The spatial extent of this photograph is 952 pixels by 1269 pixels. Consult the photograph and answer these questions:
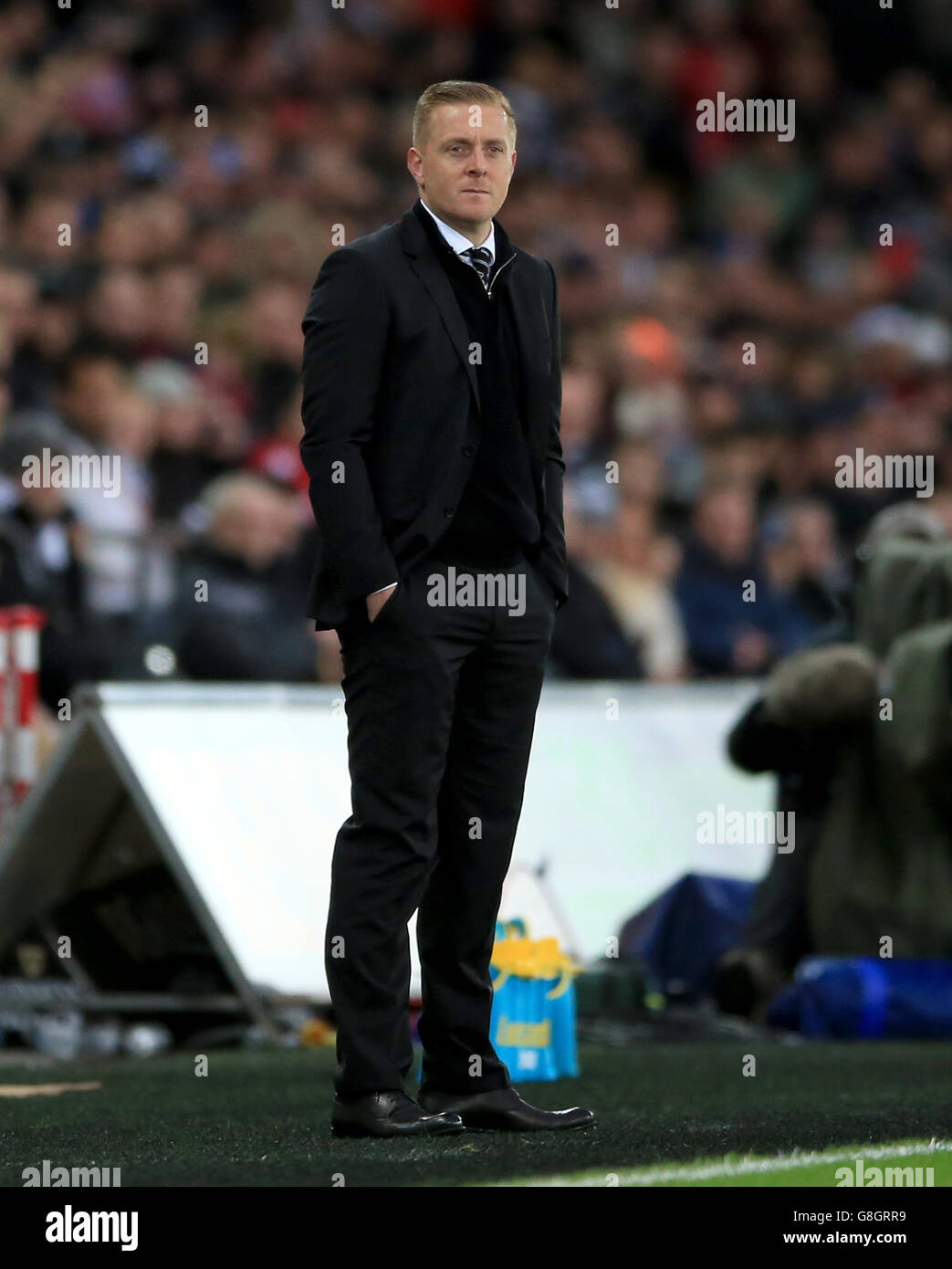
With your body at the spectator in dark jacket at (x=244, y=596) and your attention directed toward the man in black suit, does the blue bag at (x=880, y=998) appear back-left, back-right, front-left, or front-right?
front-left

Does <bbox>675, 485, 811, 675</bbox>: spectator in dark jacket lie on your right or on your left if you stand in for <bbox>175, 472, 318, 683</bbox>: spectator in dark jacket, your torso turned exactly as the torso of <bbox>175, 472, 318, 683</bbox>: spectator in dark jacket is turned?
on your left

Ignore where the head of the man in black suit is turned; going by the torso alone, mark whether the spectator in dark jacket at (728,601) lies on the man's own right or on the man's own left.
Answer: on the man's own left

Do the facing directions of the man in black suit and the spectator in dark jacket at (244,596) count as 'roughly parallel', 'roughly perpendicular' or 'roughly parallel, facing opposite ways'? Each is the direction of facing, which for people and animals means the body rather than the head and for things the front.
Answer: roughly parallel

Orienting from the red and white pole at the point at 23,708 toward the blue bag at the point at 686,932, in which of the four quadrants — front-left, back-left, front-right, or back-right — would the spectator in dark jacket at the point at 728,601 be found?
front-left

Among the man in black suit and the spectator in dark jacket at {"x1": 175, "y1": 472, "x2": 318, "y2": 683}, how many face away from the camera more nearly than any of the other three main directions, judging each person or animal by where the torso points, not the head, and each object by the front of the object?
0

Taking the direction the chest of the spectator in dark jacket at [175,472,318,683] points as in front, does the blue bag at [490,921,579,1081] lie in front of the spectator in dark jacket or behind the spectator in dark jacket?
in front

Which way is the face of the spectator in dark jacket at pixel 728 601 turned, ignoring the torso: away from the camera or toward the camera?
toward the camera

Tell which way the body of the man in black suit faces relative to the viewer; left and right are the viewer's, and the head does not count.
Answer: facing the viewer and to the right of the viewer

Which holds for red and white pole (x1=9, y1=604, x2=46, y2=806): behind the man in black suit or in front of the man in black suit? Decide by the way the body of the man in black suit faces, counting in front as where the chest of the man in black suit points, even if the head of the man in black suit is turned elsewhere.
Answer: behind

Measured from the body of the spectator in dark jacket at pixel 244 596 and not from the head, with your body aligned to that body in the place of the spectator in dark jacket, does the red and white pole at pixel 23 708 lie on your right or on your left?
on your right

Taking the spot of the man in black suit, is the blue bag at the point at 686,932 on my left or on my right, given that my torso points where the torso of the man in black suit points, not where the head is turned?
on my left

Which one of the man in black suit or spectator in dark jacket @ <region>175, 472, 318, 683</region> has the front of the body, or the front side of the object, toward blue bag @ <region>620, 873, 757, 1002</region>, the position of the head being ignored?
the spectator in dark jacket
